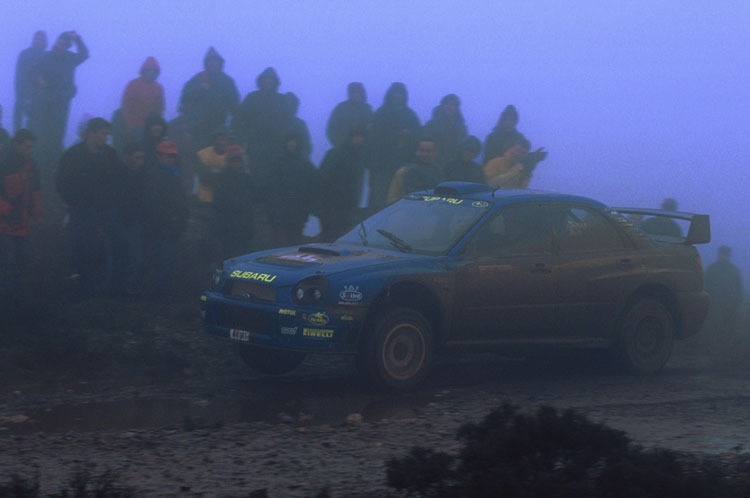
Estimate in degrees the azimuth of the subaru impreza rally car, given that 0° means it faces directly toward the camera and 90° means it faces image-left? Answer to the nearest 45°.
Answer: approximately 45°

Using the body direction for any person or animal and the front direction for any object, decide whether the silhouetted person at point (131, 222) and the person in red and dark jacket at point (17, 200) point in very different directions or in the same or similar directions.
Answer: same or similar directions

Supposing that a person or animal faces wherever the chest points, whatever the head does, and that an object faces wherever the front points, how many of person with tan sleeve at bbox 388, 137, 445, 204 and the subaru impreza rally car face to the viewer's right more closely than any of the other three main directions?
0

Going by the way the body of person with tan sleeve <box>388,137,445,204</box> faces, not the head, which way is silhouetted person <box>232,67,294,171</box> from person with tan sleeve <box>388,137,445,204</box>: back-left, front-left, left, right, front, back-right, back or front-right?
back-right

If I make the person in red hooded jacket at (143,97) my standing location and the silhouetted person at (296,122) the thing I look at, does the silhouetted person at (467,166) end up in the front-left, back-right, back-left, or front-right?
front-right

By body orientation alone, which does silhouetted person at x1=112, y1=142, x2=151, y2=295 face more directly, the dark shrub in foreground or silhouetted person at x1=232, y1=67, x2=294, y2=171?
the dark shrub in foreground

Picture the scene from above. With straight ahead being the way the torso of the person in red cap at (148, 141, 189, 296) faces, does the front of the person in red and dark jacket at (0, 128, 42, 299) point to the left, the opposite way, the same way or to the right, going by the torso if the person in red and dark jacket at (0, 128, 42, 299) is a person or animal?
the same way

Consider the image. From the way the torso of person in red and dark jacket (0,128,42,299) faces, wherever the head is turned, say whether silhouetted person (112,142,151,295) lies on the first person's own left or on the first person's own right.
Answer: on the first person's own left

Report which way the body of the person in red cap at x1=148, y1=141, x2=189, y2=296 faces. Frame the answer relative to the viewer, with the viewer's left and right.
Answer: facing the viewer and to the right of the viewer

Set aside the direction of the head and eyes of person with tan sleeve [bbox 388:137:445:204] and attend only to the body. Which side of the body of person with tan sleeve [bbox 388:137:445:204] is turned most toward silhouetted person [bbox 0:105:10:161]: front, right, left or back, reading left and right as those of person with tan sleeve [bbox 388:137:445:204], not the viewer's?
right

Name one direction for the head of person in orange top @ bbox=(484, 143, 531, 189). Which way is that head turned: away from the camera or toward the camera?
toward the camera

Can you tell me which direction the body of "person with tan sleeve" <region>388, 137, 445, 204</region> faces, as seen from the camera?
toward the camera

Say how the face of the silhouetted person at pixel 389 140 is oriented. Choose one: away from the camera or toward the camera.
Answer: toward the camera

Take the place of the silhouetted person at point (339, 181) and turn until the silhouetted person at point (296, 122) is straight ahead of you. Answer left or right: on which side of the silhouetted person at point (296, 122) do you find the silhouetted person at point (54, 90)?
left

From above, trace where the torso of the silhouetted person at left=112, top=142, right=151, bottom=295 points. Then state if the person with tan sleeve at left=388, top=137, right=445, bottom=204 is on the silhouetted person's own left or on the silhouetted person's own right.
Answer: on the silhouetted person's own left

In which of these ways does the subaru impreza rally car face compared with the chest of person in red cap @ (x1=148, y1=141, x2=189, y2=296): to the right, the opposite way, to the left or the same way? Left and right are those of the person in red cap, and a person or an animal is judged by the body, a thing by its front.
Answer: to the right

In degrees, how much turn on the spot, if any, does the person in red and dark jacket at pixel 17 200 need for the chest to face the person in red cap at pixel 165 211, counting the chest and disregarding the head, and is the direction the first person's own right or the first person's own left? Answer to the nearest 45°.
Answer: approximately 45° to the first person's own left

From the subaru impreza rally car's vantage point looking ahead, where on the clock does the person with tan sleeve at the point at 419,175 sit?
The person with tan sleeve is roughly at 4 o'clock from the subaru impreza rally car.
